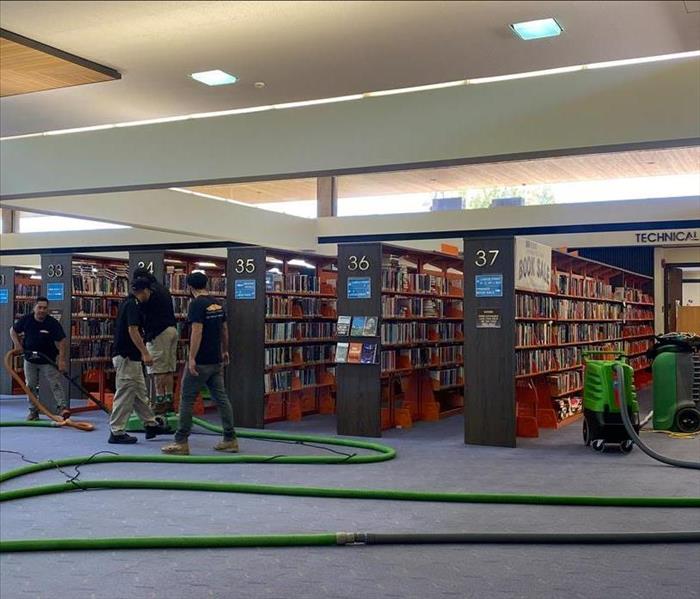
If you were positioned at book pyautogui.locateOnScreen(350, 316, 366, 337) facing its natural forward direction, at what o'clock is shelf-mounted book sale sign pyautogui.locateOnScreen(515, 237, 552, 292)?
The shelf-mounted book sale sign is roughly at 9 o'clock from the book.

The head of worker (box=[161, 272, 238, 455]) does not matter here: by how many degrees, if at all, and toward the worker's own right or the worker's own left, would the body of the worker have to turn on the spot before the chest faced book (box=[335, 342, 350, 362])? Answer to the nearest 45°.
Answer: approximately 90° to the worker's own right

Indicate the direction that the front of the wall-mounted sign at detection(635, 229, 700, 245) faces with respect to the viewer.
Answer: facing the viewer

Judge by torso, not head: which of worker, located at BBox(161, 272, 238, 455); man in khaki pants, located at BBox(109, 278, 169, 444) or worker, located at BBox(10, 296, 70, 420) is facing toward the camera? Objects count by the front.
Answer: worker, located at BBox(10, 296, 70, 420)

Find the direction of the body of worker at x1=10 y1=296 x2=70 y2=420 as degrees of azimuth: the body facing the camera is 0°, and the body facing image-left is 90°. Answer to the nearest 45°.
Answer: approximately 0°

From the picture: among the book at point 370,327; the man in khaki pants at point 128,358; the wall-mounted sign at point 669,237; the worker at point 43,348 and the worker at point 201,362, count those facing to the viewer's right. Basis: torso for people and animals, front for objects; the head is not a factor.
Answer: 1

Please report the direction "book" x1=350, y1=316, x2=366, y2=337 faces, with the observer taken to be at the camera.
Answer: facing the viewer

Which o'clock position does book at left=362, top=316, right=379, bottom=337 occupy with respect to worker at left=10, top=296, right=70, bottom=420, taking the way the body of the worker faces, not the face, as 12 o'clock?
The book is roughly at 10 o'clock from the worker.

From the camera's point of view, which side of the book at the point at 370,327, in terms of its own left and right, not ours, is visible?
front

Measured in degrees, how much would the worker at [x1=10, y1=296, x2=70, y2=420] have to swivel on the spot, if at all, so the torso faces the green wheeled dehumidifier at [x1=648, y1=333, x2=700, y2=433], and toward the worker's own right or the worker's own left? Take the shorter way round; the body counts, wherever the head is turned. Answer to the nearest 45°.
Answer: approximately 45° to the worker's own left

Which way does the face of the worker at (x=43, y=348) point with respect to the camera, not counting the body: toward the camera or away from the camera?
toward the camera

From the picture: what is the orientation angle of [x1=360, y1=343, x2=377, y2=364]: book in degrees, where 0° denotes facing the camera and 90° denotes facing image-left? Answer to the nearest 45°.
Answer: approximately 0°

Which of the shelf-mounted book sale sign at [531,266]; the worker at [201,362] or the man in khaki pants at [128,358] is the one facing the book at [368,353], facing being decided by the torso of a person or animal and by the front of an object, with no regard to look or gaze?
the man in khaki pants

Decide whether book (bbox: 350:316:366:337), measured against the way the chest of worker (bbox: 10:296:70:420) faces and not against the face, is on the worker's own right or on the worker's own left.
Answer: on the worker's own left

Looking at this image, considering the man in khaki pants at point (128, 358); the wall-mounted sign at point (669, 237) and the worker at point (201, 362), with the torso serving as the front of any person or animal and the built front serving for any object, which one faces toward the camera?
the wall-mounted sign
